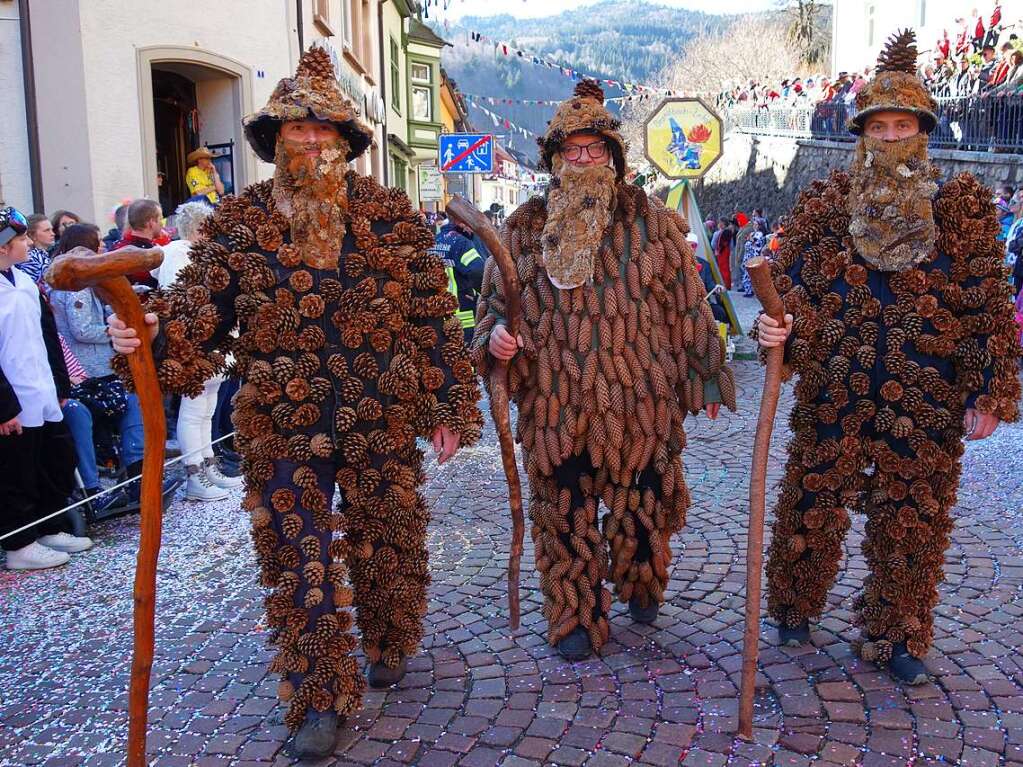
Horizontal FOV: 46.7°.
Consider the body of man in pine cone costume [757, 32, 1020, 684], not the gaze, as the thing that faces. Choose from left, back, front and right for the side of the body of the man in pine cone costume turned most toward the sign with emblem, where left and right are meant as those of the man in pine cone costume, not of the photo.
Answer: back

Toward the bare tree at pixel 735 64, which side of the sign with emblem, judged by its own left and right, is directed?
back

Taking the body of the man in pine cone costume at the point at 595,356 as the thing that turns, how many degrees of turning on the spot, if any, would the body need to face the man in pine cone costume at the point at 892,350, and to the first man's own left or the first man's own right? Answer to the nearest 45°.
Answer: approximately 90° to the first man's own left

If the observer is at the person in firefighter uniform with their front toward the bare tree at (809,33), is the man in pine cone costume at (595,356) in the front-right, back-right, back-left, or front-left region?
back-right

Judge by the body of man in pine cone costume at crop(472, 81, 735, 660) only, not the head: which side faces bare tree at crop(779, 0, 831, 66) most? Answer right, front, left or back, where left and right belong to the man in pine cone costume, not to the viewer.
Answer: back

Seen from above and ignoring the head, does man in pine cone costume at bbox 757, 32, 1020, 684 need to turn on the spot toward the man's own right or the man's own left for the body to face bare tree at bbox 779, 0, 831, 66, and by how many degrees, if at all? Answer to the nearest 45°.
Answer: approximately 180°
